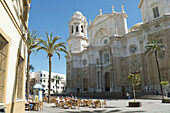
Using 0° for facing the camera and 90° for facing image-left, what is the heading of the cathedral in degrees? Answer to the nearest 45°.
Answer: approximately 45°
